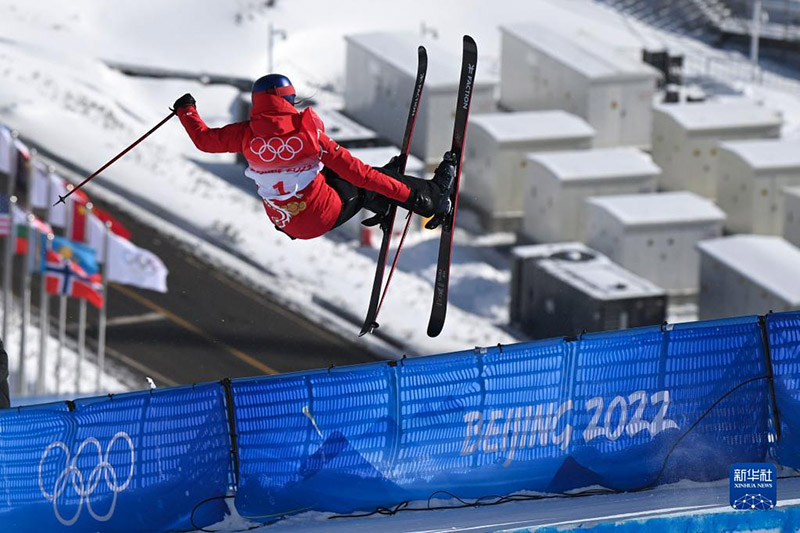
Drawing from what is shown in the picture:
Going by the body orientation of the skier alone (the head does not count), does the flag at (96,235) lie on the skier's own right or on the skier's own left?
on the skier's own left

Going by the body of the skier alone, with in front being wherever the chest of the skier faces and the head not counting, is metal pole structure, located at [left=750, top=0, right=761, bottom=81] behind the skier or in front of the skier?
in front

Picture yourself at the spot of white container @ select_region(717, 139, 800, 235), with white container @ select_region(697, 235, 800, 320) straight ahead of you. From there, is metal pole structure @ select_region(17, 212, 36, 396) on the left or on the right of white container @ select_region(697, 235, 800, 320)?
right

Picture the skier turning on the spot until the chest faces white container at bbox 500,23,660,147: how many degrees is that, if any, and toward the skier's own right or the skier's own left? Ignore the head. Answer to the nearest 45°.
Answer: approximately 45° to the skier's own left

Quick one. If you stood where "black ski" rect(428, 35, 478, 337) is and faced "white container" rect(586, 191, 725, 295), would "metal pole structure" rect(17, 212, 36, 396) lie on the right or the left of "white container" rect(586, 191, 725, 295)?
left

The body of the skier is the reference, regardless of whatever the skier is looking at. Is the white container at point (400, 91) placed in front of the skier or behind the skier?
in front

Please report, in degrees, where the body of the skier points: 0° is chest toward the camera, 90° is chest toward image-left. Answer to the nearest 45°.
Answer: approximately 225°

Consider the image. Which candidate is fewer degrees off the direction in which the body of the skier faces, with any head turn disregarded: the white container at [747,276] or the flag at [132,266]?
the white container

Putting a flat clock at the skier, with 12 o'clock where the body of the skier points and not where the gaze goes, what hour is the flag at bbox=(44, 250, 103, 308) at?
The flag is roughly at 10 o'clock from the skier.

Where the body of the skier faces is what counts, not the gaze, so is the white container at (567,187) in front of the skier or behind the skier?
in front

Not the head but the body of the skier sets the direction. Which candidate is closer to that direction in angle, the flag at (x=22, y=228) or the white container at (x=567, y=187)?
the white container

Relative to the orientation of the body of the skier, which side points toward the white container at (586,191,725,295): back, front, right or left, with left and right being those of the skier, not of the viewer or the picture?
front

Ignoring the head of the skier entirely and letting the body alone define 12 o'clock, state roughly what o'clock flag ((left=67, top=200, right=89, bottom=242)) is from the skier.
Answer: The flag is roughly at 10 o'clock from the skier.

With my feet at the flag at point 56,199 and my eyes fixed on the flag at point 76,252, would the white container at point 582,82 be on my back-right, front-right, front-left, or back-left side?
back-left
